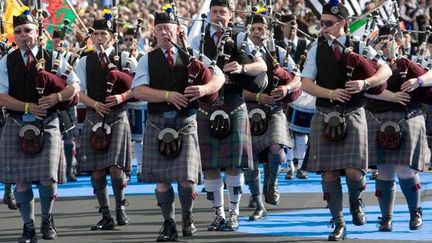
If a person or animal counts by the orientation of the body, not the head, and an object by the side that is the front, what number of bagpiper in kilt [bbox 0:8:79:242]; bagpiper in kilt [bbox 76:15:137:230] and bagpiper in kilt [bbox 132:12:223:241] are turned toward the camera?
3

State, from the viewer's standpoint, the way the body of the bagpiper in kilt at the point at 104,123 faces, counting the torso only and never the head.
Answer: toward the camera

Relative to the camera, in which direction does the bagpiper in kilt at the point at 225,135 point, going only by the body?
toward the camera

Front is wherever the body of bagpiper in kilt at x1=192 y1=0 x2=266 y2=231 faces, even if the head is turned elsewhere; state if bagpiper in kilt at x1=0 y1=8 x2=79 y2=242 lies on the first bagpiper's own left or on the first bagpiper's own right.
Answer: on the first bagpiper's own right

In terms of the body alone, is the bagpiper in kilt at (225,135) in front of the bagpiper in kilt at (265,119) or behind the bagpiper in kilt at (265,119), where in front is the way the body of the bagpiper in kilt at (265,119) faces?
in front

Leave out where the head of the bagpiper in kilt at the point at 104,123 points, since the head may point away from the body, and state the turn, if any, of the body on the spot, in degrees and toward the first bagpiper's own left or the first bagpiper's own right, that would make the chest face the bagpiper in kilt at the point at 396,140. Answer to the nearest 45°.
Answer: approximately 90° to the first bagpiper's own left

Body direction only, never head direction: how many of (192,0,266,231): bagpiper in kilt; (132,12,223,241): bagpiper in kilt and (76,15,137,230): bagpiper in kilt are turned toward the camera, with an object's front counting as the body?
3

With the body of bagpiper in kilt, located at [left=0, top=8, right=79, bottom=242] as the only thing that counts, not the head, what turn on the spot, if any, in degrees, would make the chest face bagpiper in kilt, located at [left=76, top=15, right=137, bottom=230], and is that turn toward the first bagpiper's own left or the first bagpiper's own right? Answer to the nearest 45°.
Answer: approximately 135° to the first bagpiper's own left

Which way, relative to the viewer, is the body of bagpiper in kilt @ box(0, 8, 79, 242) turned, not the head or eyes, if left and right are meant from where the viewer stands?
facing the viewer

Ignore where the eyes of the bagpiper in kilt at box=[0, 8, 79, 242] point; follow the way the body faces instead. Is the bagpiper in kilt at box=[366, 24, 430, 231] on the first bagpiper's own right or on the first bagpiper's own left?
on the first bagpiper's own left
